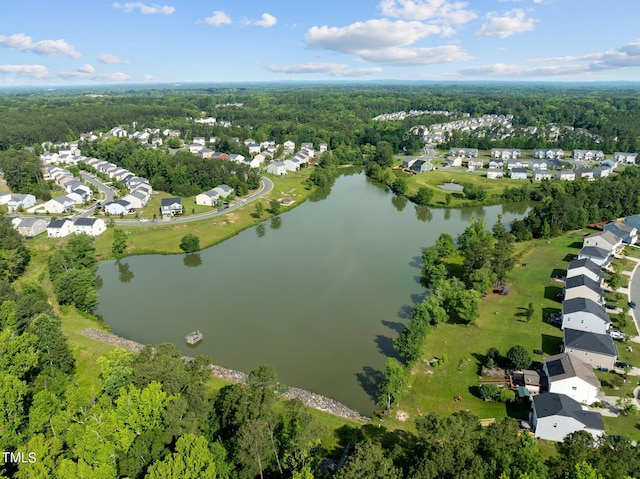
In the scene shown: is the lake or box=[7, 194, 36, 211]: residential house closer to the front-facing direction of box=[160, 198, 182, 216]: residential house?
the lake

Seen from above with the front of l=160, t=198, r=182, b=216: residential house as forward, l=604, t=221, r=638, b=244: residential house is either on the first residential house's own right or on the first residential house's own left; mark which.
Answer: on the first residential house's own left

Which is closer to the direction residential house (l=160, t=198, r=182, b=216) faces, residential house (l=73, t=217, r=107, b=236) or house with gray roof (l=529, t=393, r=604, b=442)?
the house with gray roof

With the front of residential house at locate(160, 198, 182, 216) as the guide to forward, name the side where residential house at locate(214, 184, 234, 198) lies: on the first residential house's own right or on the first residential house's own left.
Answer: on the first residential house's own left

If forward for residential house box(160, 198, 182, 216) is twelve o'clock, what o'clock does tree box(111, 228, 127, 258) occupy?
The tree is roughly at 1 o'clock from the residential house.

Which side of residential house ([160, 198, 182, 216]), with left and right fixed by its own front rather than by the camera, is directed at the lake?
front

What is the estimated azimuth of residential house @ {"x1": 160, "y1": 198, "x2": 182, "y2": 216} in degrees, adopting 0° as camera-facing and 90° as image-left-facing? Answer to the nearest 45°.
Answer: approximately 0°

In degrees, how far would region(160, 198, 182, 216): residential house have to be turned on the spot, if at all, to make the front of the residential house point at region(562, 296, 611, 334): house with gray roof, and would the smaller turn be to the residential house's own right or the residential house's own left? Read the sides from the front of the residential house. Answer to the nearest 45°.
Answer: approximately 45° to the residential house's own left

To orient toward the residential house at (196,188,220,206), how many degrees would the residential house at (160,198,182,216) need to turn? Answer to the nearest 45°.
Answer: approximately 135° to its left

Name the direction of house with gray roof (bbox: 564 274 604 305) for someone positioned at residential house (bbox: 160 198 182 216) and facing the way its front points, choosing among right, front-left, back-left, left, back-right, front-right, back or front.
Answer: front-left

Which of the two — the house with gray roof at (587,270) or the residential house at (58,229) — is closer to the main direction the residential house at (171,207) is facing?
the house with gray roof

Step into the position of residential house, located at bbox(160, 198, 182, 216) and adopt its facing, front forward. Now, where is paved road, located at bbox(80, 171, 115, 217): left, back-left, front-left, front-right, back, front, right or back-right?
back-right

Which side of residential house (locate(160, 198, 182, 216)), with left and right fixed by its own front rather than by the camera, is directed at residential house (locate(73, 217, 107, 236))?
right

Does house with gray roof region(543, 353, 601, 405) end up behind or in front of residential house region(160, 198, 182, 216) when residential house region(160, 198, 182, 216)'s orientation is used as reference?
in front

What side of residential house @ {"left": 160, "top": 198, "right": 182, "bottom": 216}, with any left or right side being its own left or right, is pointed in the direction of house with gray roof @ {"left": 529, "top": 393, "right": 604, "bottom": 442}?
front

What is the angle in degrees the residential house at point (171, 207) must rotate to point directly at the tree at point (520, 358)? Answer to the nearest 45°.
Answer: approximately 45° to its left
